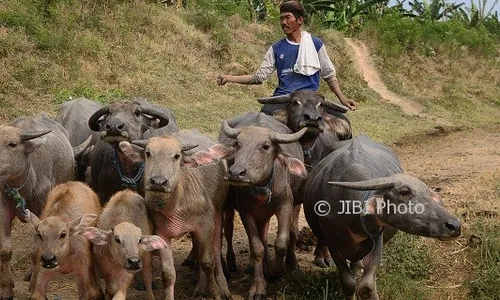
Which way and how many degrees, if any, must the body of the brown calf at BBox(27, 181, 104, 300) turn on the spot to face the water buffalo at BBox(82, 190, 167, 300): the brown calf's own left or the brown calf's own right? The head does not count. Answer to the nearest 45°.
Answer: approximately 90° to the brown calf's own left

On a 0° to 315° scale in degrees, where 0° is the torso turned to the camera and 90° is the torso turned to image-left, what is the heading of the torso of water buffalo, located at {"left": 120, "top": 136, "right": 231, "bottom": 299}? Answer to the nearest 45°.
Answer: approximately 45°

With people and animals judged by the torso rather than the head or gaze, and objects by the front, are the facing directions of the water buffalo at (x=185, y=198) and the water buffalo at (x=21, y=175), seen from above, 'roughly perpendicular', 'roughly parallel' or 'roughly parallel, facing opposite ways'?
roughly parallel

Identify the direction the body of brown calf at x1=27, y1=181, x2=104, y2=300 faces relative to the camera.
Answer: toward the camera

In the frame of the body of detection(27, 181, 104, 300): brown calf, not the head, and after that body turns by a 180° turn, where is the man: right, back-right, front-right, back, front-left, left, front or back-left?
front-right

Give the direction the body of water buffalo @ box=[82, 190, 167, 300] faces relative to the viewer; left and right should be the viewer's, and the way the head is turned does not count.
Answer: facing the viewer

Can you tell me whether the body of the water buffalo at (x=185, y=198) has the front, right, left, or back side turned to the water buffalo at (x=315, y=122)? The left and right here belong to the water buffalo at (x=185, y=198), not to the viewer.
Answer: back

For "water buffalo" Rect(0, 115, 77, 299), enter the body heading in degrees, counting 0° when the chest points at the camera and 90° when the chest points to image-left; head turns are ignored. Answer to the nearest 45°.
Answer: approximately 45°

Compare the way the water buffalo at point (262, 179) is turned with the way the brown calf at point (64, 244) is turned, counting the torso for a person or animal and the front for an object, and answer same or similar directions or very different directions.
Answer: same or similar directions

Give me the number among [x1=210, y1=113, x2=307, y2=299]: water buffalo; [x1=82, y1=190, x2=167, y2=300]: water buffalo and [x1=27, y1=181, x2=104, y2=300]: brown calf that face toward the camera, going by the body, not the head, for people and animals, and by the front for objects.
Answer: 3

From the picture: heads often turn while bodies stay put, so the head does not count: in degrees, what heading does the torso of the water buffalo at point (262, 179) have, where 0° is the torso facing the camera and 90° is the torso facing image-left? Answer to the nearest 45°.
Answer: approximately 0°

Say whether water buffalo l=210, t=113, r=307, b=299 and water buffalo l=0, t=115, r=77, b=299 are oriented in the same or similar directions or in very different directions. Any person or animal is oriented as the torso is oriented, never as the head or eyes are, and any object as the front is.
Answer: same or similar directions

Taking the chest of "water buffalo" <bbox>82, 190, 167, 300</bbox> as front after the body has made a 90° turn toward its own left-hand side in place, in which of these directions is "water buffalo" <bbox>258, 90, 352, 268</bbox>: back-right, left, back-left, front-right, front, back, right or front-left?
front-left

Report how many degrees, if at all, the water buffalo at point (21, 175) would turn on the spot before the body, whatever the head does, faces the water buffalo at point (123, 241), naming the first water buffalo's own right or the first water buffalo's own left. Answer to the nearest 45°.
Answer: approximately 90° to the first water buffalo's own left
